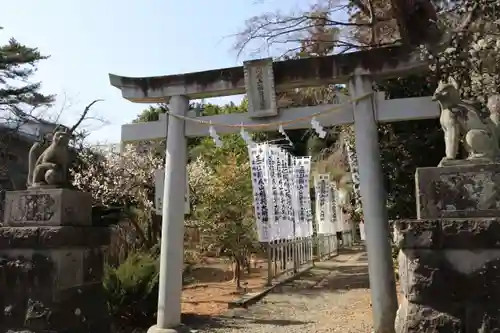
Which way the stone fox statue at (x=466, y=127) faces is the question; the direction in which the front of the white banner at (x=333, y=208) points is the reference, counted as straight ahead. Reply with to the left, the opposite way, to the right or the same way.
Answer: to the right

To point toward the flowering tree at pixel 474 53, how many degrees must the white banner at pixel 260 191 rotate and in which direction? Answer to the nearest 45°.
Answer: approximately 45° to its left

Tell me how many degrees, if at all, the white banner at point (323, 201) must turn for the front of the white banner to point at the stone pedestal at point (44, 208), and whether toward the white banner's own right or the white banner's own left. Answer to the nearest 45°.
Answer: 0° — it already faces it

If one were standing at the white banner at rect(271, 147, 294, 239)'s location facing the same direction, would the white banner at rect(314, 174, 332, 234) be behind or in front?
behind

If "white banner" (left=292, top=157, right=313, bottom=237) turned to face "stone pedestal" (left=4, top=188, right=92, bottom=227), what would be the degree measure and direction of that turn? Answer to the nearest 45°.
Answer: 0° — it already faces it
